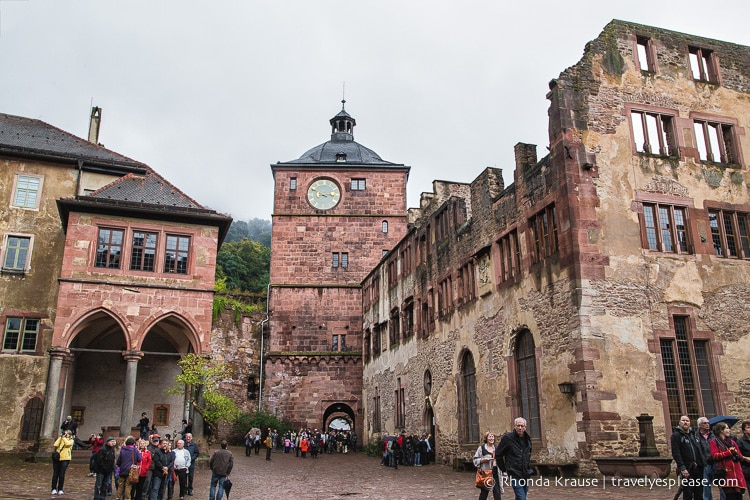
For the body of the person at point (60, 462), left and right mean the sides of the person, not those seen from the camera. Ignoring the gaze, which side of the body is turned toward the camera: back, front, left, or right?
front

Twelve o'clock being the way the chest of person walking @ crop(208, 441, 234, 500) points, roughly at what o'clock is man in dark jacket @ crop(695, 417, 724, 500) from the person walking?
The man in dark jacket is roughly at 4 o'clock from the person walking.

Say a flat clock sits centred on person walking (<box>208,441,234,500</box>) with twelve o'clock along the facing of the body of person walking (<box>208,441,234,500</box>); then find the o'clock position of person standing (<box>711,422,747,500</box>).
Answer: person standing (<box>711,422,747,500</box>) is roughly at 4 o'clock from person walking (<box>208,441,234,500</box>).

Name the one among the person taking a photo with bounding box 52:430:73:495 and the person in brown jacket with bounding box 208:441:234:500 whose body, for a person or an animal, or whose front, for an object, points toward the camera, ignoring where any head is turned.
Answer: the person taking a photo with bounding box 52:430:73:495

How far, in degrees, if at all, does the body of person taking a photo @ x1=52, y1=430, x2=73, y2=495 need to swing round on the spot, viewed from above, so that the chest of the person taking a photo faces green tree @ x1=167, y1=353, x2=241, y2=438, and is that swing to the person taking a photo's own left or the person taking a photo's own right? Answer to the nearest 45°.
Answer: approximately 135° to the person taking a photo's own left

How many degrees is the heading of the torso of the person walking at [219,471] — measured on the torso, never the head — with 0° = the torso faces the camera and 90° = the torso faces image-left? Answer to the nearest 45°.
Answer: approximately 180°

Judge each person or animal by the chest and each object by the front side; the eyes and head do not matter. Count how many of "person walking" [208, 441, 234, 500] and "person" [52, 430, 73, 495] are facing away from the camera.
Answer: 1

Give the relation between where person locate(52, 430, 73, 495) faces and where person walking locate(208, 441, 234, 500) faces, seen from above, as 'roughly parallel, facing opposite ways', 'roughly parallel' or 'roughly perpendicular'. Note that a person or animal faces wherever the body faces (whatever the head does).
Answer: roughly parallel, facing opposite ways

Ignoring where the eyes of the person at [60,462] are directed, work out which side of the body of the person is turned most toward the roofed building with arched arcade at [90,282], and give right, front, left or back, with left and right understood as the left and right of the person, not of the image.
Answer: back

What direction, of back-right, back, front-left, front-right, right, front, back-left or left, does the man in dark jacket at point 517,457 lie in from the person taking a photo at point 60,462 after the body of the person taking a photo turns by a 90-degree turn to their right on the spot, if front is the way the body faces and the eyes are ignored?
back-left

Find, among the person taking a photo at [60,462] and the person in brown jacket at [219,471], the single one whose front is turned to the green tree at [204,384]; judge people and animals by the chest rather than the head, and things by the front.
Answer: the person in brown jacket at [219,471]

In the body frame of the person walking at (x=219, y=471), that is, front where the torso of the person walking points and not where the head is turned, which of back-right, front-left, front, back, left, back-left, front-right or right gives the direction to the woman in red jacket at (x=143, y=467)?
front-left

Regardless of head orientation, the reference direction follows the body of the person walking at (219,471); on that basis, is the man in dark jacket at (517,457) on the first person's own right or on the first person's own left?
on the first person's own right

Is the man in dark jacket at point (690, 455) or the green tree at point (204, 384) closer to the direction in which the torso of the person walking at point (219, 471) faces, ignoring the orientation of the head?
the green tree
